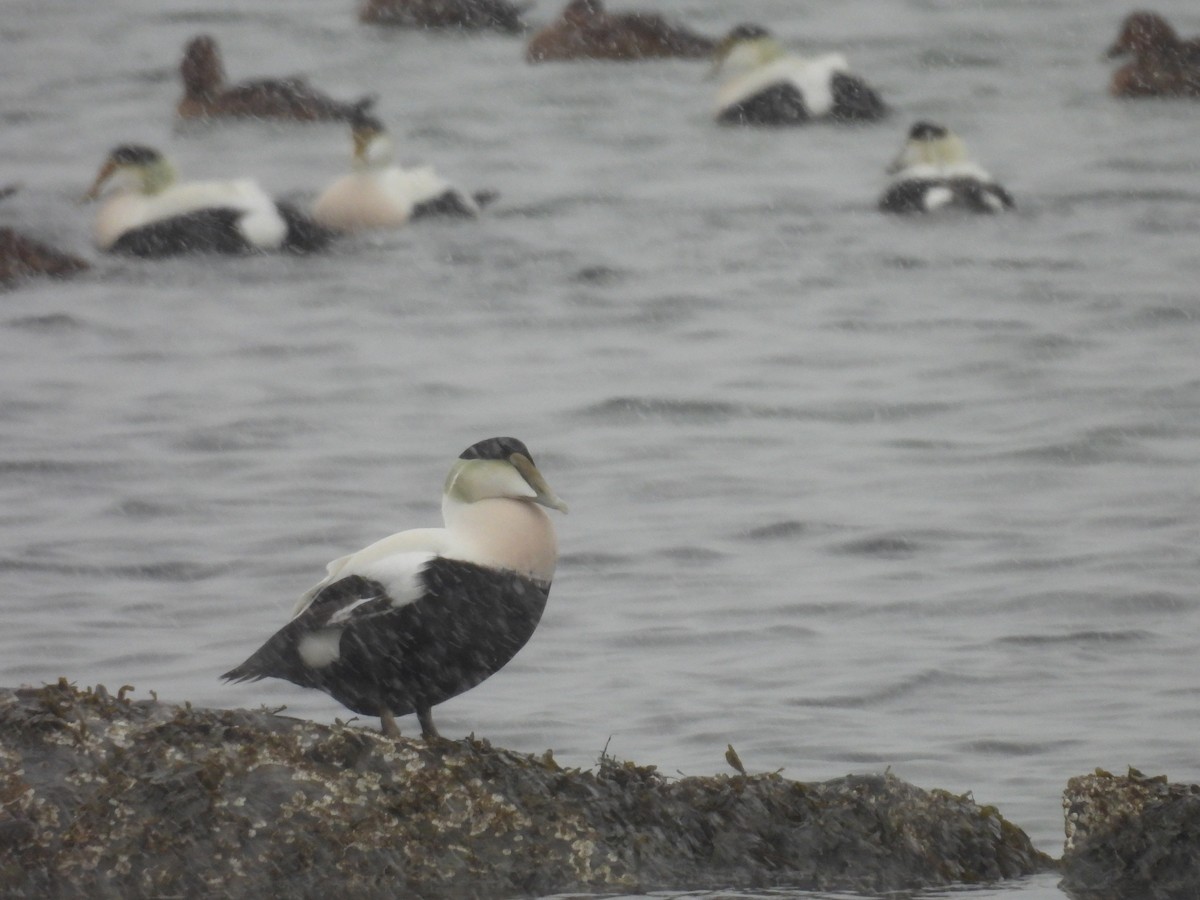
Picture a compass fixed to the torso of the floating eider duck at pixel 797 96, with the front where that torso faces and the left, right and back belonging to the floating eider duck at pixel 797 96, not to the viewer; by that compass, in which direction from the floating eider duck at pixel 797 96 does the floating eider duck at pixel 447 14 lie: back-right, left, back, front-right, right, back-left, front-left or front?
front-right

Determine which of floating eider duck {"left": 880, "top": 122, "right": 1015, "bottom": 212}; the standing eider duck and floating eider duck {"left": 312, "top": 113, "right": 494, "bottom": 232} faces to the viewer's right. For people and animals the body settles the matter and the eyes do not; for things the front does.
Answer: the standing eider duck

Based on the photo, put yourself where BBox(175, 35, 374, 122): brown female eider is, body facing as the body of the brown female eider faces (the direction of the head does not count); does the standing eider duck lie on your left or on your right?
on your left

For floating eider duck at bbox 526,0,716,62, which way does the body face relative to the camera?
to the viewer's left

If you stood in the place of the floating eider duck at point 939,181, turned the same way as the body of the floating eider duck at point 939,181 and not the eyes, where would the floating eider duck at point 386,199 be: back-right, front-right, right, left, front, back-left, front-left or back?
front-left

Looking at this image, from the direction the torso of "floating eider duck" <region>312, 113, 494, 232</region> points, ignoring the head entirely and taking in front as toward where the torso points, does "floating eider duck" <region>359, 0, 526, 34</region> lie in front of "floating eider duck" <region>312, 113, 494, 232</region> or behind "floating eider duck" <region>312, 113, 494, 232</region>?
behind

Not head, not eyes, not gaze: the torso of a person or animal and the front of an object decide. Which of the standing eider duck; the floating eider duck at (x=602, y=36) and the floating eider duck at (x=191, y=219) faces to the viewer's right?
the standing eider duck

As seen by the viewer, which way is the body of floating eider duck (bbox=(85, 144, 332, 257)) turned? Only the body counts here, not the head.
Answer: to the viewer's left

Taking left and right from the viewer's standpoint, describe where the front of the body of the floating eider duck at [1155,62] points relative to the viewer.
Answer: facing to the left of the viewer

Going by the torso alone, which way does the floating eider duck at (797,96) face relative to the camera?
to the viewer's left

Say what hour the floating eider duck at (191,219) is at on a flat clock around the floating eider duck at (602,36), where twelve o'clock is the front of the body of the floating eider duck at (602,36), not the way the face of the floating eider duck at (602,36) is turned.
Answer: the floating eider duck at (191,219) is roughly at 10 o'clock from the floating eider duck at (602,36).

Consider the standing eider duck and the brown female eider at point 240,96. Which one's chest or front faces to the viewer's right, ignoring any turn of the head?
the standing eider duck

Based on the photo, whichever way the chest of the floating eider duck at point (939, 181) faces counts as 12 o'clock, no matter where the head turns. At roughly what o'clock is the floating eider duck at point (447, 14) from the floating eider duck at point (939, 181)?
the floating eider duck at point (447, 14) is roughly at 12 o'clock from the floating eider duck at point (939, 181).

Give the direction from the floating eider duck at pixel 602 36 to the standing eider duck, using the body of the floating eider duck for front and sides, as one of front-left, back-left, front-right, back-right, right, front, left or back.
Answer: left

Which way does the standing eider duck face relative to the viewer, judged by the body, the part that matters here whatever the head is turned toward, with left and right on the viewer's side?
facing to the right of the viewer
